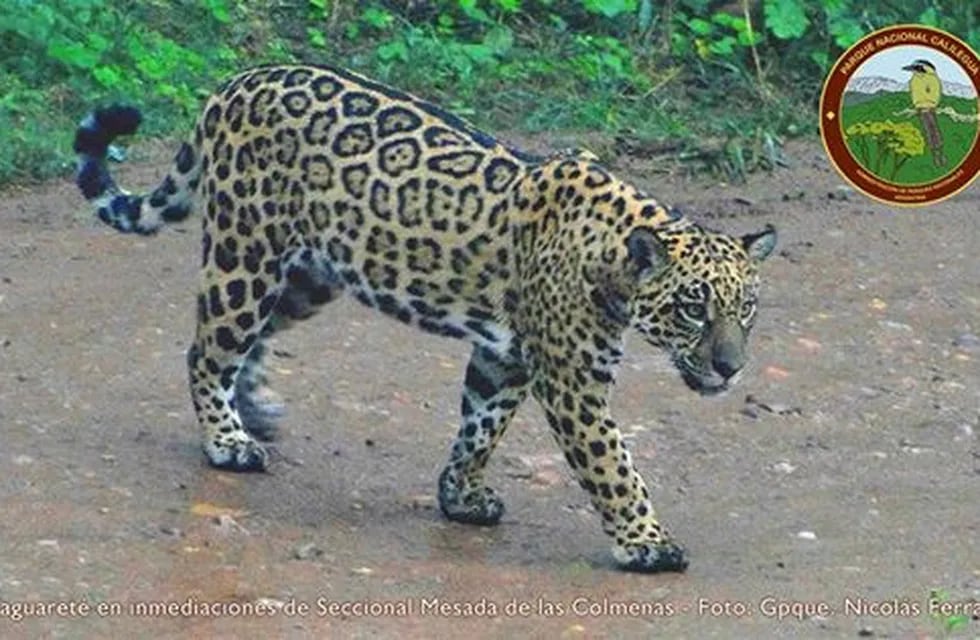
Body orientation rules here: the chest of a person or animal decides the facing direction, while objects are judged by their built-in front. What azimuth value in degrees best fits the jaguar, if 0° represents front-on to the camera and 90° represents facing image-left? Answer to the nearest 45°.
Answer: approximately 315°

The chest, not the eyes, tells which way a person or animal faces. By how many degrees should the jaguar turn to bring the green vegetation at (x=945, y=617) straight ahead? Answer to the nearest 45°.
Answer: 0° — it already faces it
